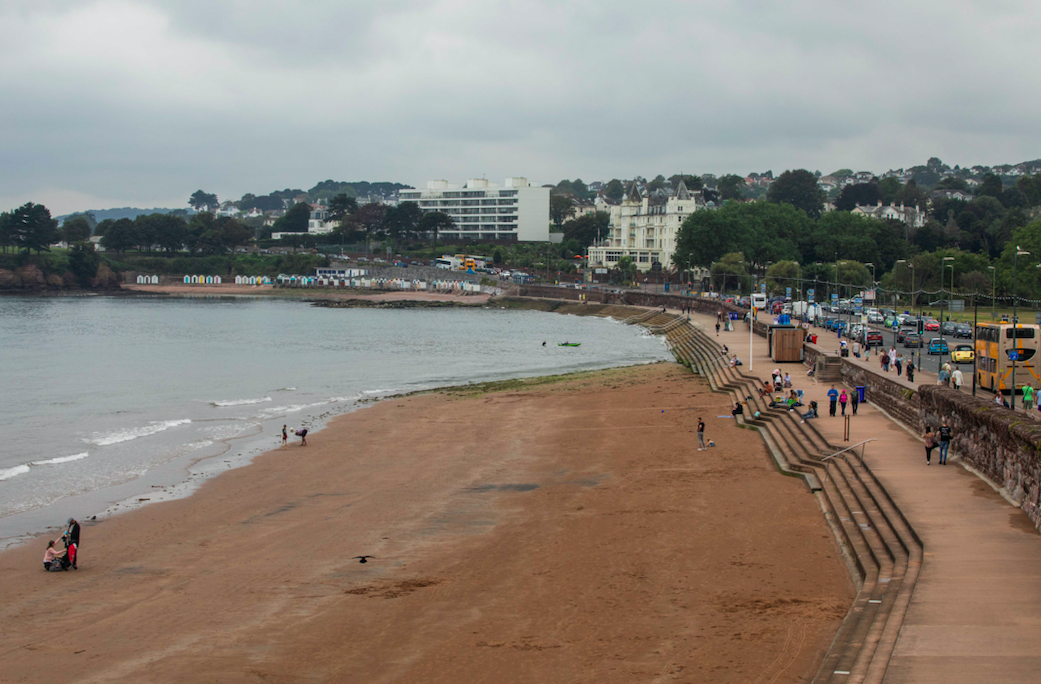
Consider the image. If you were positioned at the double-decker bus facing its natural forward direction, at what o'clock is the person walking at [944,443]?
The person walking is roughly at 8 o'clock from the double-decker bus.

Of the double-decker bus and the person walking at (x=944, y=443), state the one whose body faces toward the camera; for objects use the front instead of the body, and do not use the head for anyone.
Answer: the person walking

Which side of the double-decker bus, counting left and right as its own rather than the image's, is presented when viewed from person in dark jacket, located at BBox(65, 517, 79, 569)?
left

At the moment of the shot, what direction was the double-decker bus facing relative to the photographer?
facing away from the viewer and to the left of the viewer

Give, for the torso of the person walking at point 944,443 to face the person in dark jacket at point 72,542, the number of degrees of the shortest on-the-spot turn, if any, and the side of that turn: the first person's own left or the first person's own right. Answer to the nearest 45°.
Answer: approximately 45° to the first person's own right
